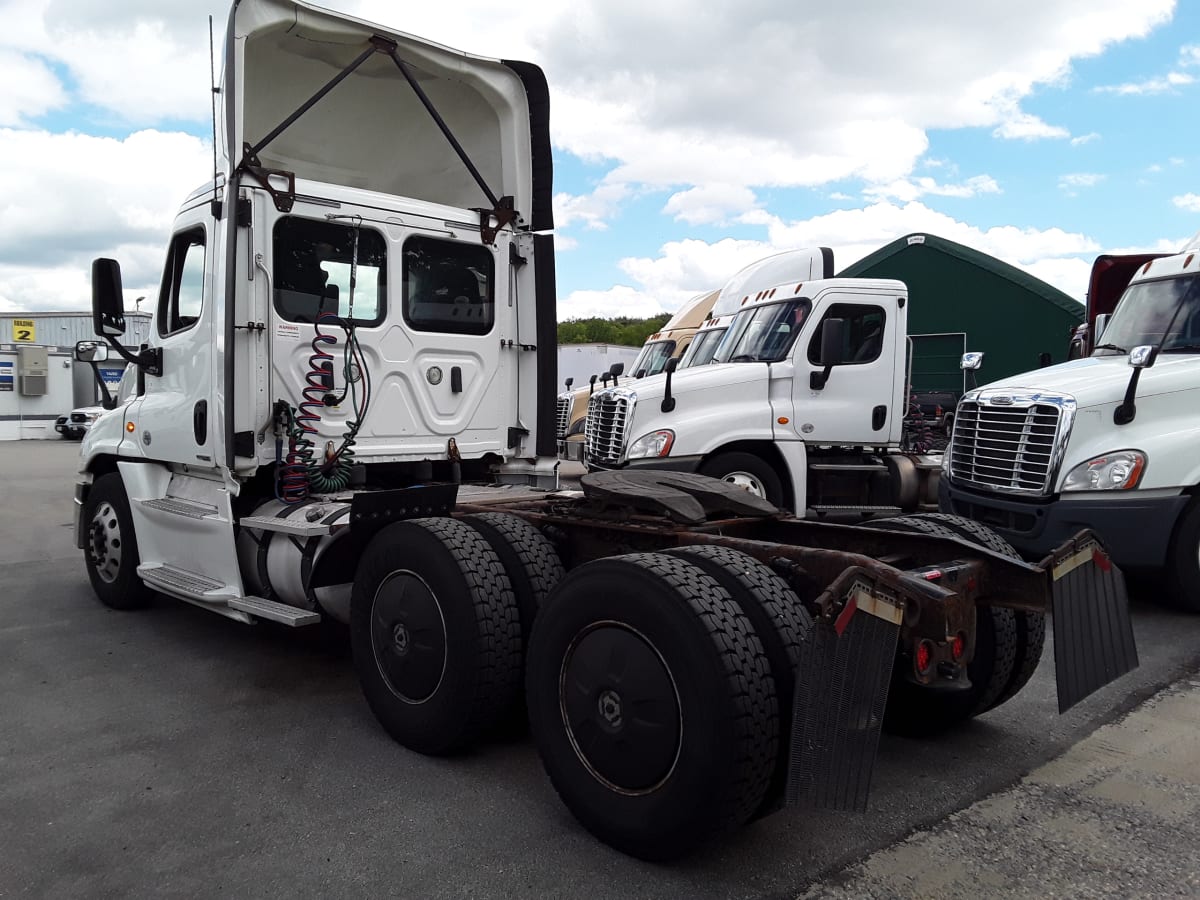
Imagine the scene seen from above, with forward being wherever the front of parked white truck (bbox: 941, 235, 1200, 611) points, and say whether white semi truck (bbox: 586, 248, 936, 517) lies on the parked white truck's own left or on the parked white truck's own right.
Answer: on the parked white truck's own right

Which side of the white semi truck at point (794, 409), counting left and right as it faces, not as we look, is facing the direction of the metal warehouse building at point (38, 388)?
right

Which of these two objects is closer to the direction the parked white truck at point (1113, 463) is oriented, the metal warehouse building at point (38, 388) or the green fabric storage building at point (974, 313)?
the metal warehouse building

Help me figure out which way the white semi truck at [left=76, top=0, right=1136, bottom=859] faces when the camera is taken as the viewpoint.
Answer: facing away from the viewer and to the left of the viewer

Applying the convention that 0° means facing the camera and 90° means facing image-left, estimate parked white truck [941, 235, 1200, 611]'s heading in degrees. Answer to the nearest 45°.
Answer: approximately 45°

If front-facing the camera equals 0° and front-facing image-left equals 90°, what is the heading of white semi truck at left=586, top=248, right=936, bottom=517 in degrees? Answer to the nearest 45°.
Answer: approximately 45°

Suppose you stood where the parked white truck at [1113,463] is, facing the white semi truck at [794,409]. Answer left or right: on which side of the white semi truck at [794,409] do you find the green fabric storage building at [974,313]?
right

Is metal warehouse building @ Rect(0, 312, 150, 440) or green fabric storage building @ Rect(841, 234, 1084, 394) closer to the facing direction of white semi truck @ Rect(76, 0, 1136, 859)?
the metal warehouse building

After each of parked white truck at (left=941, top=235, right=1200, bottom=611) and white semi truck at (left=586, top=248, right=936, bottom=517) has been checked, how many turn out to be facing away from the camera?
0

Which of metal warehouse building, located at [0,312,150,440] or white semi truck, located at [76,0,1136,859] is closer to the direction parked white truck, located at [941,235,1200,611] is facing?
the white semi truck

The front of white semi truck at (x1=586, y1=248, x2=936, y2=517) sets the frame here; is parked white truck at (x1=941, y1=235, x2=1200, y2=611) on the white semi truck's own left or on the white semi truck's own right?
on the white semi truck's own left

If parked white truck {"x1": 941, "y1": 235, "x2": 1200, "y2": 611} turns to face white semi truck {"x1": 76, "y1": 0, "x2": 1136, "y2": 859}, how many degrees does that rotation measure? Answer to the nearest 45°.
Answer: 0° — it already faces it

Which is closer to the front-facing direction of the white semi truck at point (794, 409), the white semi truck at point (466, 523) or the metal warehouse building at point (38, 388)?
the white semi truck

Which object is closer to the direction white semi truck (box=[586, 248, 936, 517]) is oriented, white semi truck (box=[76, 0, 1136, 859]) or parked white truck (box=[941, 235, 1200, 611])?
the white semi truck

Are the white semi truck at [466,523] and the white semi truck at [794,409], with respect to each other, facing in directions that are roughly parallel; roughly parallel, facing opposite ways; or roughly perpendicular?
roughly perpendicular

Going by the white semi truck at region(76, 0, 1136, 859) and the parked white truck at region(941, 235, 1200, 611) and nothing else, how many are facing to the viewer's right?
0
